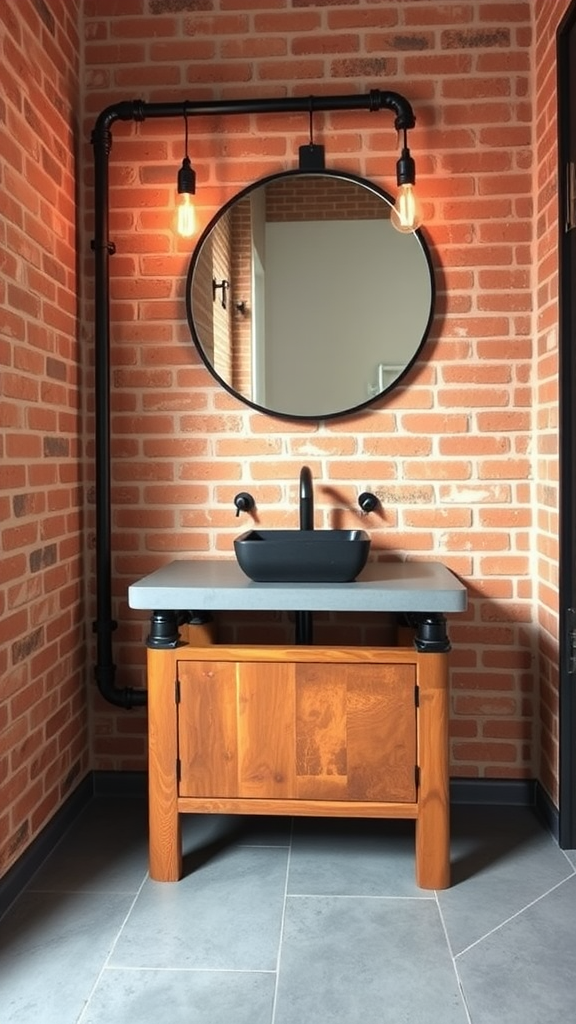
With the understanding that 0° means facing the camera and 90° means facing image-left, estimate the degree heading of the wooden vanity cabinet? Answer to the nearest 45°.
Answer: approximately 0°
